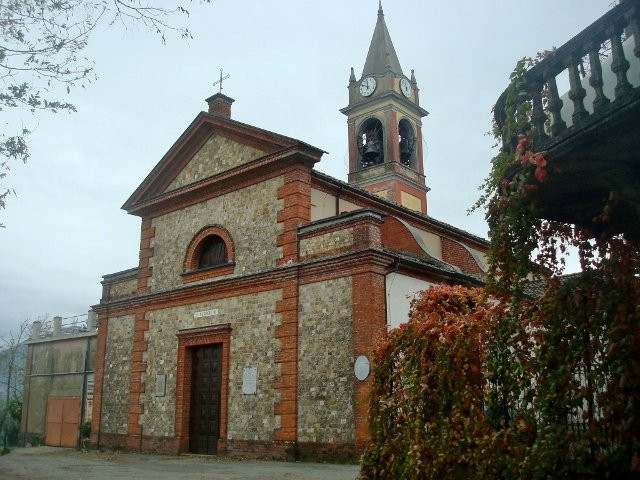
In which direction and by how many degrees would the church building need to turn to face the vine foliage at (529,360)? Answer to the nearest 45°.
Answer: approximately 45° to its left

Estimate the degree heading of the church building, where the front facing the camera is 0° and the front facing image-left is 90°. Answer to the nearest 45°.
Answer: approximately 45°
